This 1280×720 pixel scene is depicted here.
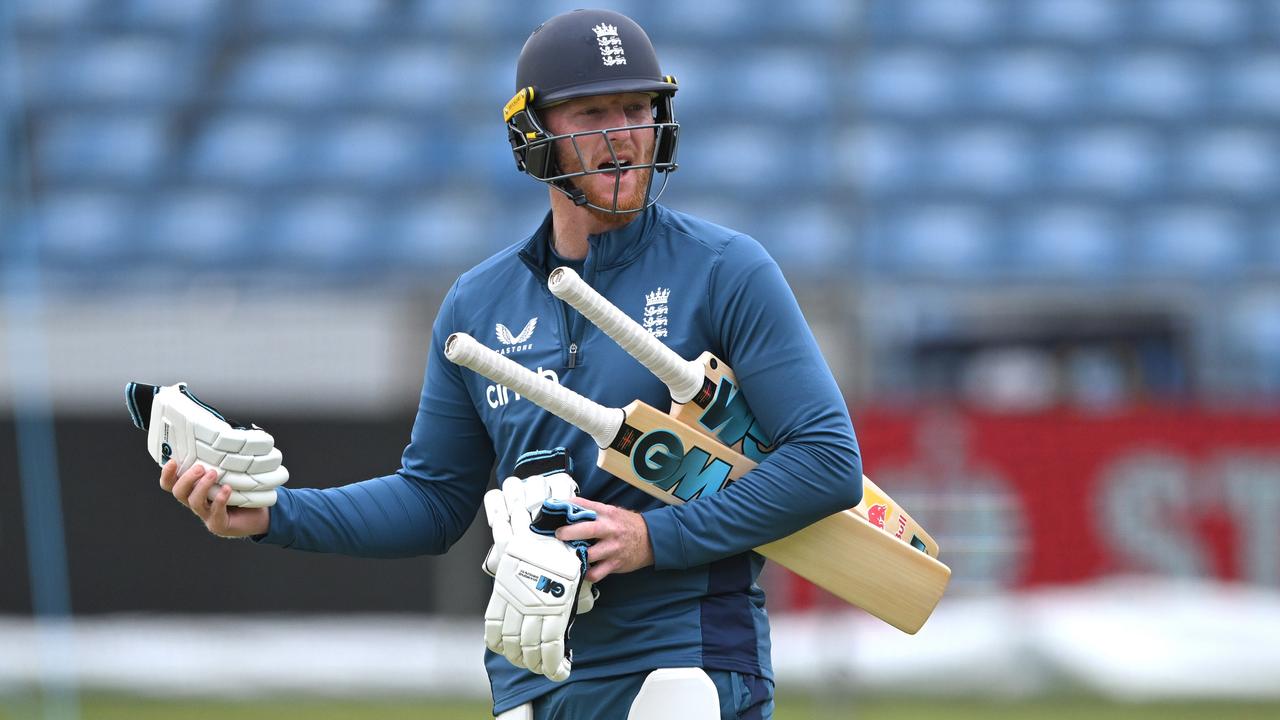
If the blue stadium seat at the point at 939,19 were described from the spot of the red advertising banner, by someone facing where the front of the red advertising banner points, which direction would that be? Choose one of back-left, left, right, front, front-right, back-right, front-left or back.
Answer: back

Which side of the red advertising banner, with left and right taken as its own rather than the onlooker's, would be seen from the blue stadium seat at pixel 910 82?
back

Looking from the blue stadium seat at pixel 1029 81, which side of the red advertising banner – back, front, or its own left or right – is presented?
back

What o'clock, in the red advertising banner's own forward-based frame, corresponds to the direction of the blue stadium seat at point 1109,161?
The blue stadium seat is roughly at 6 o'clock from the red advertising banner.

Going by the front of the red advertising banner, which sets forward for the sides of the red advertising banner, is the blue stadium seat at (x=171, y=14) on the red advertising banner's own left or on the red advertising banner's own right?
on the red advertising banner's own right

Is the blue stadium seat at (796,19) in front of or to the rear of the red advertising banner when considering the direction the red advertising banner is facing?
to the rear

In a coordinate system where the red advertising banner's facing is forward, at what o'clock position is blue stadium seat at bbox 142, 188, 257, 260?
The blue stadium seat is roughly at 4 o'clock from the red advertising banner.

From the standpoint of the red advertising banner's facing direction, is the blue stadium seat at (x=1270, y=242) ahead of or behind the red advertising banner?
behind

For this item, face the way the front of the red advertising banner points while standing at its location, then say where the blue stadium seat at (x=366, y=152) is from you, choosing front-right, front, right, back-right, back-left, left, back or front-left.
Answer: back-right

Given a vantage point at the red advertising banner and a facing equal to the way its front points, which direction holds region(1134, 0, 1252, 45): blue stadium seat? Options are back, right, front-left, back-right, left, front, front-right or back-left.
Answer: back

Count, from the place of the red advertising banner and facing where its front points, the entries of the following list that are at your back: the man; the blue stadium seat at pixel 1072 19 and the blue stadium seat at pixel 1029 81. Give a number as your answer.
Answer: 2

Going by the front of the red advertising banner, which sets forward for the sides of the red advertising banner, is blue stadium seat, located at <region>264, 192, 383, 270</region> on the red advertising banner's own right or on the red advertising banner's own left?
on the red advertising banner's own right

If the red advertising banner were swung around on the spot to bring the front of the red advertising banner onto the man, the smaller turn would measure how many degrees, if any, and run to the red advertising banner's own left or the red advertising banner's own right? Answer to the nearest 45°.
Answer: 0° — it already faces them

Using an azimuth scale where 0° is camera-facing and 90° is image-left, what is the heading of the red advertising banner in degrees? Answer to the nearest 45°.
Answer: approximately 0°

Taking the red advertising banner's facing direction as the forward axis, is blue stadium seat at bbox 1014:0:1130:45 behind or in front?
behind

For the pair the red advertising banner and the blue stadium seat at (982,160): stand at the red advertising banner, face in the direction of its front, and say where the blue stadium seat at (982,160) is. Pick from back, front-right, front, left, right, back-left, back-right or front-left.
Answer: back

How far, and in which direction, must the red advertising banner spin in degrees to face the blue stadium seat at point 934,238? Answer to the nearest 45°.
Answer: approximately 180°
